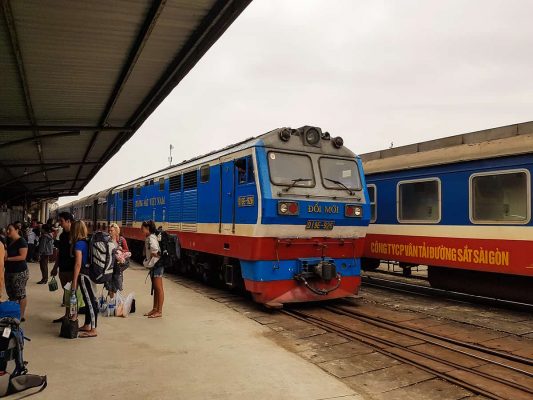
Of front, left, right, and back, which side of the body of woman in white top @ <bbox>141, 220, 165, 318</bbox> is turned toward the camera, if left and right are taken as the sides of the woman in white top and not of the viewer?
left

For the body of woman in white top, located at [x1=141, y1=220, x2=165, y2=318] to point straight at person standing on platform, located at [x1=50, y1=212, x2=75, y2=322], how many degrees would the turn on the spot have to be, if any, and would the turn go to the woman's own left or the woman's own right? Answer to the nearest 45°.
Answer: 0° — they already face them

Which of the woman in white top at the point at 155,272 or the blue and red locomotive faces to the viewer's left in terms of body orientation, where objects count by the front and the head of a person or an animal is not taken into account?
the woman in white top

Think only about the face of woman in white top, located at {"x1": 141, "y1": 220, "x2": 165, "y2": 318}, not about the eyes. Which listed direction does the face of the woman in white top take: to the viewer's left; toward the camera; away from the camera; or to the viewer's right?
to the viewer's left

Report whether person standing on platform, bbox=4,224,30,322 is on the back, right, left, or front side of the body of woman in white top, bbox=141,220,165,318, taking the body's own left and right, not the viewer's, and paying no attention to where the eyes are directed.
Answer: front

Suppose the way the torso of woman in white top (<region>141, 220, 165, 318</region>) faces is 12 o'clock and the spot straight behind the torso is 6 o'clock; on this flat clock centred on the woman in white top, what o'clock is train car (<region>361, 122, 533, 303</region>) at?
The train car is roughly at 6 o'clock from the woman in white top.

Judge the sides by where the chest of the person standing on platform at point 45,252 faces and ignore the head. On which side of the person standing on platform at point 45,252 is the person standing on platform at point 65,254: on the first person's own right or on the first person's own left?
on the first person's own left

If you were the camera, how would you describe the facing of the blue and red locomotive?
facing the viewer and to the right of the viewer

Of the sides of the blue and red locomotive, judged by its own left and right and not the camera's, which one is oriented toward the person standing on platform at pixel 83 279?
right

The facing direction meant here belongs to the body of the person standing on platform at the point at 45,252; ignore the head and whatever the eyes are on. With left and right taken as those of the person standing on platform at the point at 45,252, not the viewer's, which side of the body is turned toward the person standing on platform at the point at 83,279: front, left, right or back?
left
